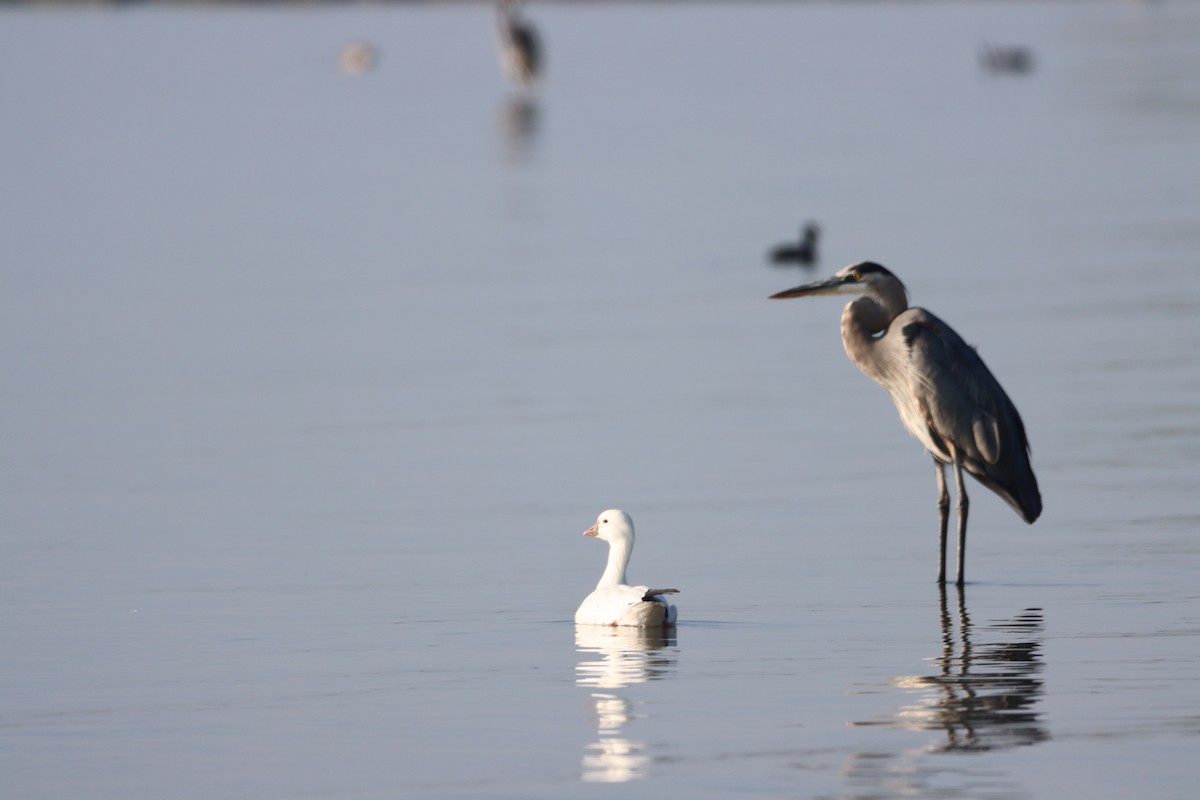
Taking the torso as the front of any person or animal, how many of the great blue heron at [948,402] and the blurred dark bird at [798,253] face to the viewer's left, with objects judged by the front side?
1

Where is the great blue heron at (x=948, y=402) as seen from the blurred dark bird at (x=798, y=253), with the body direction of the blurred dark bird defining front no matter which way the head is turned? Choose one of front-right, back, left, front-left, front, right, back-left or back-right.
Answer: right

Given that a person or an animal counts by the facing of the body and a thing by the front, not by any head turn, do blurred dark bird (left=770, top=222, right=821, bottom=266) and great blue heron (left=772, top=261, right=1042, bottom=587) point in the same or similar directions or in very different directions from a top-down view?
very different directions

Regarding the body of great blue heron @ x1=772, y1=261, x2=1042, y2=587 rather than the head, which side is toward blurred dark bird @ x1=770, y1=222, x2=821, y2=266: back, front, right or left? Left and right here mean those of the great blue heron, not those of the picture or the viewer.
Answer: right

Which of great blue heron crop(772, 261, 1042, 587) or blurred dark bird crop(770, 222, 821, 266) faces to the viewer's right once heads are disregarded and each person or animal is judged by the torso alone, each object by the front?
the blurred dark bird

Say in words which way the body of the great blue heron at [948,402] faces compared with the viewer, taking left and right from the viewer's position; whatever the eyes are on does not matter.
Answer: facing to the left of the viewer

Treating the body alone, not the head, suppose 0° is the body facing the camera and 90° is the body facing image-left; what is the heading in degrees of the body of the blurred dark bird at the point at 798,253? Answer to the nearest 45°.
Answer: approximately 270°
